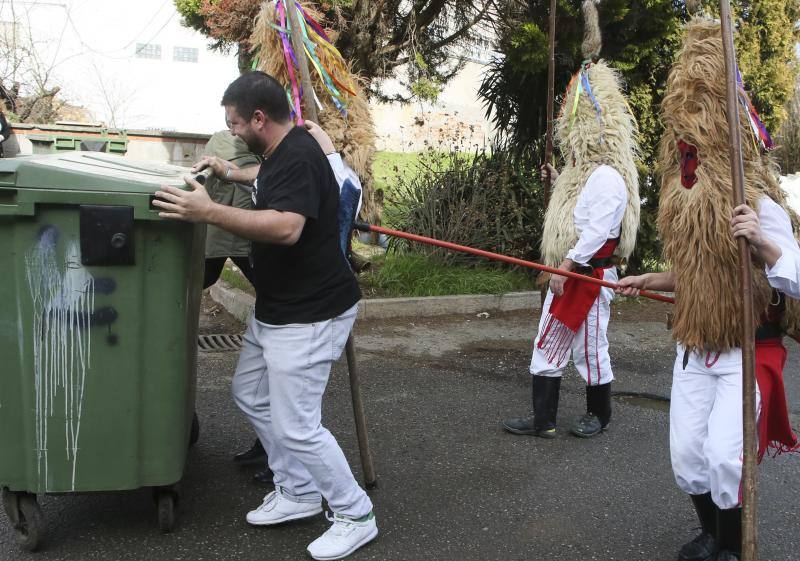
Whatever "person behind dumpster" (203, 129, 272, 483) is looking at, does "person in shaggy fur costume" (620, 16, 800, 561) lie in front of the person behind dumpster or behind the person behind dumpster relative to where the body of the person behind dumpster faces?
behind

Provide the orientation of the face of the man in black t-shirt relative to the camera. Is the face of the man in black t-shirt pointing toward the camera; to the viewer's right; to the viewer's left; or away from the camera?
to the viewer's left

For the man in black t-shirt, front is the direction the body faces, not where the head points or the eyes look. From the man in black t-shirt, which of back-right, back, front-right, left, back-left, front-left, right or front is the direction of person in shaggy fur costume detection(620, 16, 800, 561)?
back

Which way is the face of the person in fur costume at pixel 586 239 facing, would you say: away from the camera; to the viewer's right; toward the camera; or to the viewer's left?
to the viewer's left

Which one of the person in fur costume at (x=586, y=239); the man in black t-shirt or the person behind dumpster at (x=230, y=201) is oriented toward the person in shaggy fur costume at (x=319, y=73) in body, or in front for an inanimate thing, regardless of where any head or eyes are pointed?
the person in fur costume at (x=586, y=239)

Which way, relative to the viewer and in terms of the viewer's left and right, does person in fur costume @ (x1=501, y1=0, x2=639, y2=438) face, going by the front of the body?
facing to the left of the viewer

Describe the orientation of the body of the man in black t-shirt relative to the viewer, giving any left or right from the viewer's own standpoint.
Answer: facing to the left of the viewer

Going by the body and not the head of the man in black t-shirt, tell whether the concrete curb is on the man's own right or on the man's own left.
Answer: on the man's own right

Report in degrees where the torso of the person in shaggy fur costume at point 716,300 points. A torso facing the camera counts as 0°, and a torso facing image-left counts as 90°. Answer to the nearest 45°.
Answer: approximately 45°

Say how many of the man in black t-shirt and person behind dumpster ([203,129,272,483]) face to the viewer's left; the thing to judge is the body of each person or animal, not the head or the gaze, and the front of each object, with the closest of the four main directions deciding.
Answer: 2
